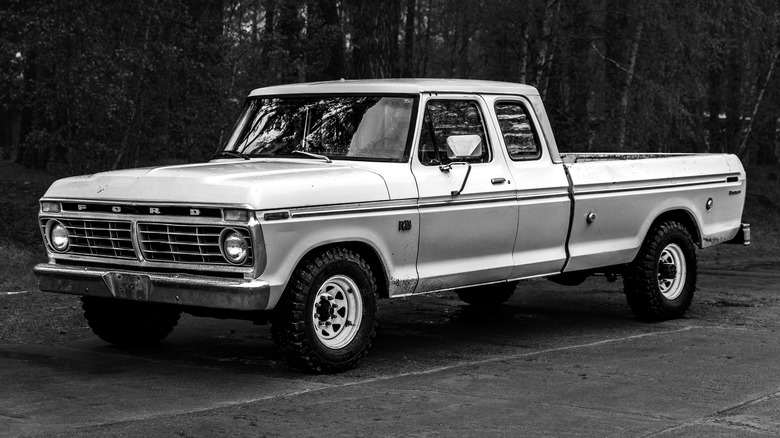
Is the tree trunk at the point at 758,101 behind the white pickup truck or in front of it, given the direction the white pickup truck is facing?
behind

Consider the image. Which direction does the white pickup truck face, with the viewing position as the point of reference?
facing the viewer and to the left of the viewer

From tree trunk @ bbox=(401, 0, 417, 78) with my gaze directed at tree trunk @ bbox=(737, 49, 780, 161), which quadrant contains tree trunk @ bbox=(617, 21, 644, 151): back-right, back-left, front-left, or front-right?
front-right

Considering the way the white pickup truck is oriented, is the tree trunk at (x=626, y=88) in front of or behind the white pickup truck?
behind

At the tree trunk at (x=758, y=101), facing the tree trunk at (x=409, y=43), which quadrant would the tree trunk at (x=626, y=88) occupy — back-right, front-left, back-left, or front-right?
front-left

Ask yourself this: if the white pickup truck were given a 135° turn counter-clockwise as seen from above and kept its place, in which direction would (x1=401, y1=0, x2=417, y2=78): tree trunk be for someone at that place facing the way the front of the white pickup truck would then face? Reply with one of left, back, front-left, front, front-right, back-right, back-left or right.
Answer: left
